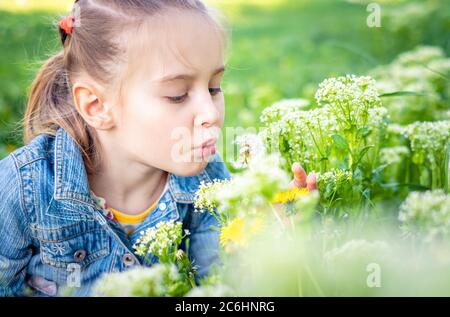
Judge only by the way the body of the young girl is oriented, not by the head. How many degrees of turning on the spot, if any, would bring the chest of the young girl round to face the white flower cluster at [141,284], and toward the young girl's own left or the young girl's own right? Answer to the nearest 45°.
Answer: approximately 45° to the young girl's own right

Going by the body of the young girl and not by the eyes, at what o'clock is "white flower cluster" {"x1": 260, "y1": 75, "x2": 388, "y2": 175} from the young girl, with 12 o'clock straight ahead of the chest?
The white flower cluster is roughly at 11 o'clock from the young girl.

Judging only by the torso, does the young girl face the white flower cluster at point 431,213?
yes

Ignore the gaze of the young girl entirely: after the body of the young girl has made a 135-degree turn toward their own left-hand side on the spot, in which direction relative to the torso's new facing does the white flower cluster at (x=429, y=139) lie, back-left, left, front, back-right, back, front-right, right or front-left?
right

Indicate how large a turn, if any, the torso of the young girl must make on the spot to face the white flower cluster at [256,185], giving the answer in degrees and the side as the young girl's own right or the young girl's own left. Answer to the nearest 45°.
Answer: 0° — they already face it

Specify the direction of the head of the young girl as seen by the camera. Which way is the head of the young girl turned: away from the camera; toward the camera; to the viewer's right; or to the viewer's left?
to the viewer's right

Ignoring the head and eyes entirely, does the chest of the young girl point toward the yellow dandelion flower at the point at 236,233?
yes

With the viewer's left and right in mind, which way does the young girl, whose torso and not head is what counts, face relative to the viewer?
facing the viewer and to the right of the viewer
